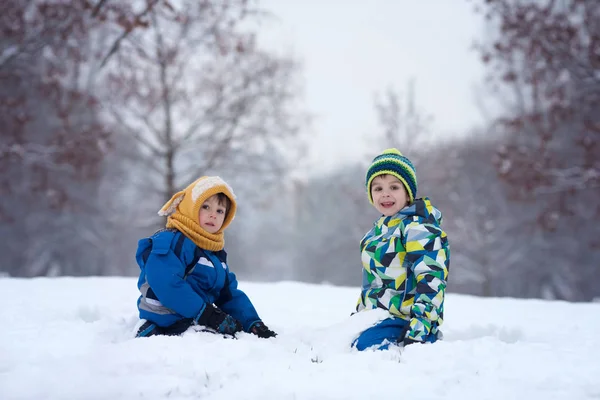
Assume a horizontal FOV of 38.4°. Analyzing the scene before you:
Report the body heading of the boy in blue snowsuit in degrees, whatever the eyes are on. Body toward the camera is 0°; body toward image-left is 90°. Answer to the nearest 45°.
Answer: approximately 315°

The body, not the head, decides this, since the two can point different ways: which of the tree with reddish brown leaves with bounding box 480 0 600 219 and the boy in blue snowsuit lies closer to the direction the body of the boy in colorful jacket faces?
the boy in blue snowsuit

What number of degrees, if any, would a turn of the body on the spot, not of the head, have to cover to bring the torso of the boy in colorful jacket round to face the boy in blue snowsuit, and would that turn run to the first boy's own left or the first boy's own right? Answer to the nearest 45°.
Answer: approximately 45° to the first boy's own right

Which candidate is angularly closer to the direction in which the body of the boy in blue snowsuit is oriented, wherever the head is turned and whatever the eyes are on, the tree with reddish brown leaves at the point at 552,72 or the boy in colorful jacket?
the boy in colorful jacket

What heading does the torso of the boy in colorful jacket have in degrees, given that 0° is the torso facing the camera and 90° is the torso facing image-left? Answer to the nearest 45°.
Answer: approximately 45°

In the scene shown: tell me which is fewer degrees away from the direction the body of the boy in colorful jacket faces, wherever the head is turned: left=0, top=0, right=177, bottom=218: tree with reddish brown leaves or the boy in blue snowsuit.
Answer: the boy in blue snowsuit

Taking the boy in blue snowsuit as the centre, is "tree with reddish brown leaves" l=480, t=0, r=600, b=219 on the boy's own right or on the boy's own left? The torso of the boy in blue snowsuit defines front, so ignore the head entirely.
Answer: on the boy's own left

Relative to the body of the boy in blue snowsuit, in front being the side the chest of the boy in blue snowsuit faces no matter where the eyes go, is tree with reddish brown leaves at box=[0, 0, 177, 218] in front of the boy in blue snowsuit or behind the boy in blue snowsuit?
behind
